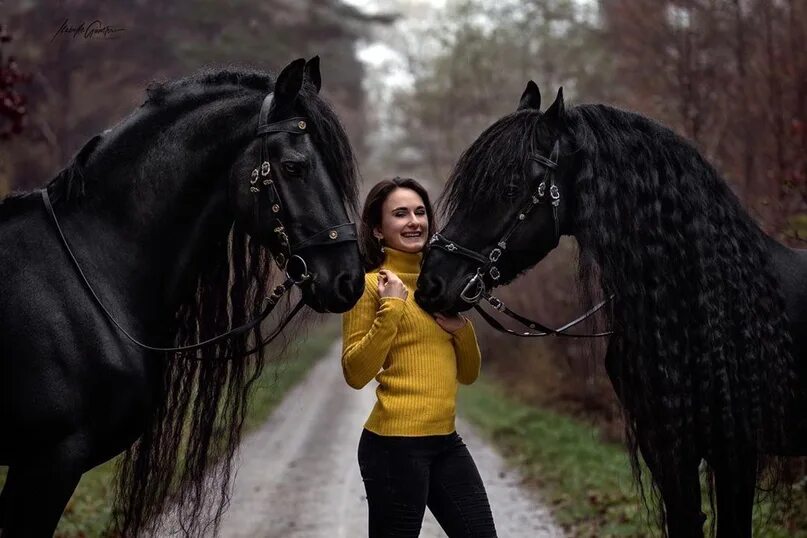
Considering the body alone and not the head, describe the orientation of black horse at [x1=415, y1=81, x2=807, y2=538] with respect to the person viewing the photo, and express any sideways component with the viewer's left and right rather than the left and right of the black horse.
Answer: facing to the left of the viewer

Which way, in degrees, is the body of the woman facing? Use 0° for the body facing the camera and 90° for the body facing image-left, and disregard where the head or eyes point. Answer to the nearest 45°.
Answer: approximately 315°

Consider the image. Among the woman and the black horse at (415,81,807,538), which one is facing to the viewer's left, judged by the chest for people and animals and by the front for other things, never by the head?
the black horse

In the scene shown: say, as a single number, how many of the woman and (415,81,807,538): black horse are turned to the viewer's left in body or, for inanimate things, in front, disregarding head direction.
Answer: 1

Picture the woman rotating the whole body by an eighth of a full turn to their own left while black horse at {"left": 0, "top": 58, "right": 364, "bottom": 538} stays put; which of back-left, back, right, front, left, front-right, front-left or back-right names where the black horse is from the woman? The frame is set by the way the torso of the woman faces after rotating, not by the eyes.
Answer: back

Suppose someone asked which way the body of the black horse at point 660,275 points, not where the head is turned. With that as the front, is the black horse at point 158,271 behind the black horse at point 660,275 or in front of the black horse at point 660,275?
in front

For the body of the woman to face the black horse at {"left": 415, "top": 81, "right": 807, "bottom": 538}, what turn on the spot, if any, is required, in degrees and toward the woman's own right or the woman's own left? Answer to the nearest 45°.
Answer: approximately 45° to the woman's own left
